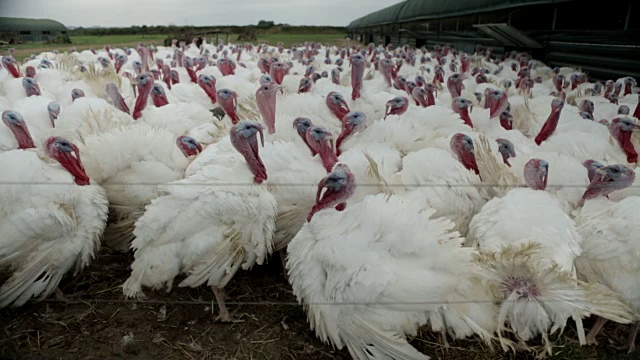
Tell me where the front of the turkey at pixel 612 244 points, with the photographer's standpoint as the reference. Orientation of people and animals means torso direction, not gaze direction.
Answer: facing to the left of the viewer
